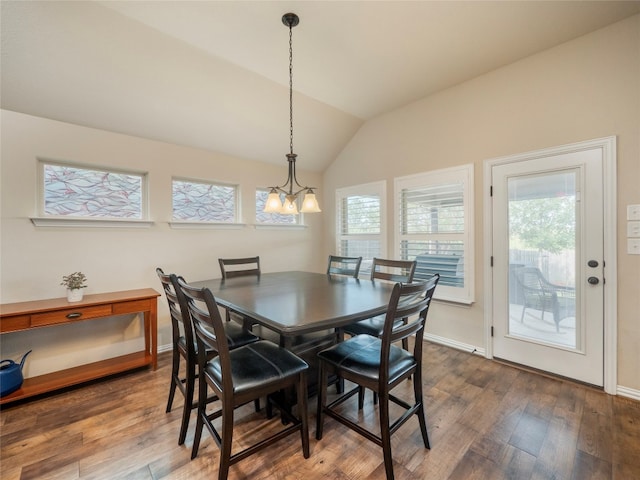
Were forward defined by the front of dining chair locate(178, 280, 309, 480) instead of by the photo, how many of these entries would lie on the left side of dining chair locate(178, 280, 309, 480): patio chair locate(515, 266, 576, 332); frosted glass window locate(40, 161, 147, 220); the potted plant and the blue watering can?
3

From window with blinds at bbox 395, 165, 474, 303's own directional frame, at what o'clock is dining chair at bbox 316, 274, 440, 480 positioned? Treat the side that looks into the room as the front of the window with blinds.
The dining chair is roughly at 11 o'clock from the window with blinds.

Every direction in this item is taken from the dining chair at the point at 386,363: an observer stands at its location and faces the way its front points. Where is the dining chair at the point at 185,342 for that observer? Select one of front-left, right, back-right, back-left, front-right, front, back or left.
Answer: front-left

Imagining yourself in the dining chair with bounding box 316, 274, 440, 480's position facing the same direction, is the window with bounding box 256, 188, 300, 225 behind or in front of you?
in front

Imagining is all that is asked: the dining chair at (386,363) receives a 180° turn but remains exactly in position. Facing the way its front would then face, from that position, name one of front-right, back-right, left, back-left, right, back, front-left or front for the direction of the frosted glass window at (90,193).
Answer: back-right

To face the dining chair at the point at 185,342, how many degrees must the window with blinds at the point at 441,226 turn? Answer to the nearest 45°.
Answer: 0° — it already faces it

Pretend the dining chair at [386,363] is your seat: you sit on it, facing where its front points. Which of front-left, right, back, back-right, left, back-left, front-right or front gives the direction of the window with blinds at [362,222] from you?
front-right

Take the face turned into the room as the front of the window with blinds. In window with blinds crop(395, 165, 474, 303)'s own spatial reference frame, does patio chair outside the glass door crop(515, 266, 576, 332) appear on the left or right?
on its left

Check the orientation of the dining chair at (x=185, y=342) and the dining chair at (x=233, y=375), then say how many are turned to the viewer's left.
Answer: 0

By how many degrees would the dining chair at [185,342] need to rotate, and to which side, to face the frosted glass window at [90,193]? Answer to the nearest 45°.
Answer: approximately 90° to its left

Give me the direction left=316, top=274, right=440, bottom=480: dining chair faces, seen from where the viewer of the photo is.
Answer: facing away from the viewer and to the left of the viewer

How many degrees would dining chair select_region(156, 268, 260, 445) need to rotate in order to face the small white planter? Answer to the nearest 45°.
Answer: approximately 90° to its left

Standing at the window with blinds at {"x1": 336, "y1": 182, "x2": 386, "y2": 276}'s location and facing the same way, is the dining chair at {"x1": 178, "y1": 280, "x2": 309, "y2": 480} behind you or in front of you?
in front

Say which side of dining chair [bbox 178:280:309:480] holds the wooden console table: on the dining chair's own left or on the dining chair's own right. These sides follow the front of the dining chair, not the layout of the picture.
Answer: on the dining chair's own left

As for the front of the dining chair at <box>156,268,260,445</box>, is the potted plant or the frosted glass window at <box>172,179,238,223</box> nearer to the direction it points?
the frosted glass window

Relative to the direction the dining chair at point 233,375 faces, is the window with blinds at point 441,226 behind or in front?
in front
